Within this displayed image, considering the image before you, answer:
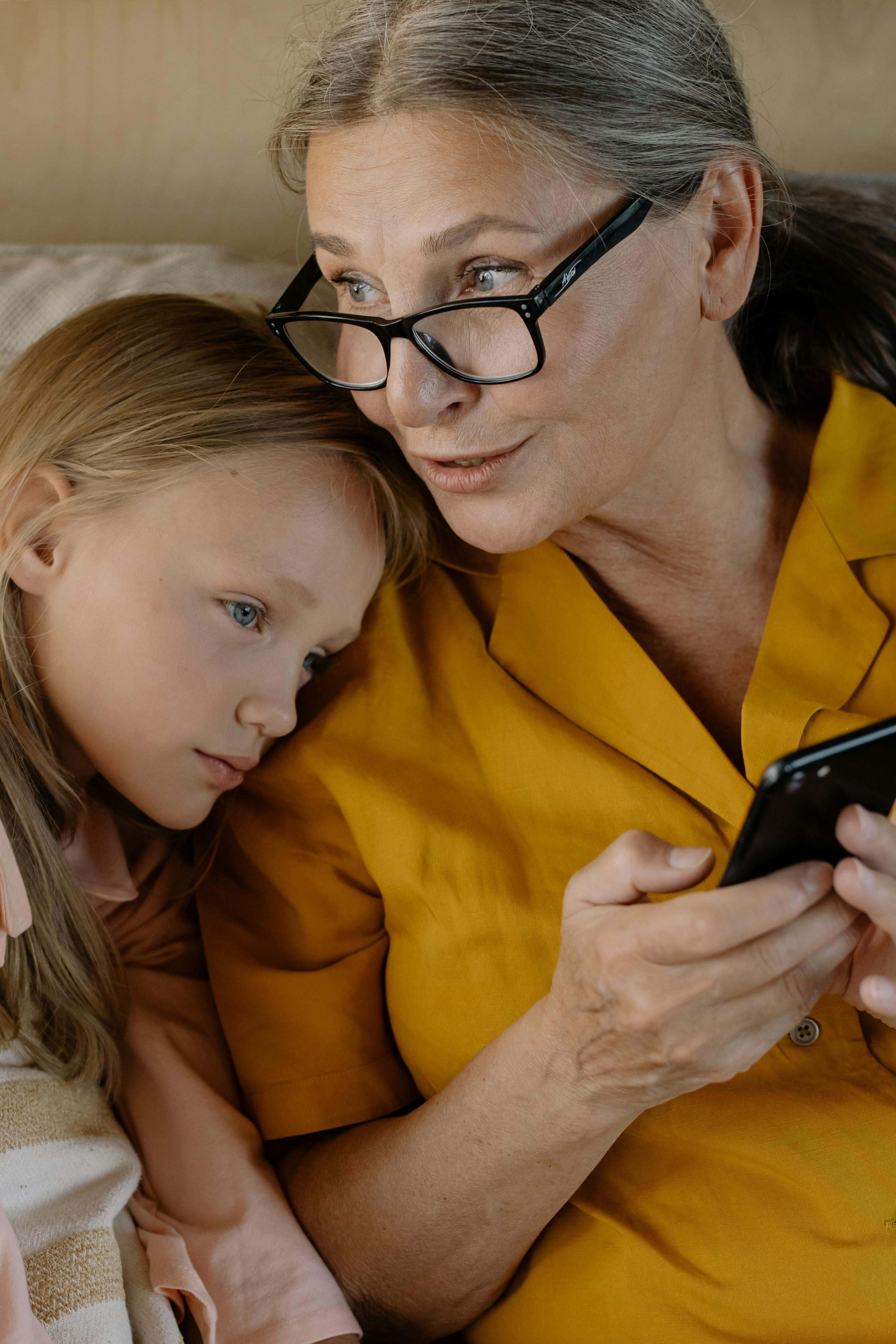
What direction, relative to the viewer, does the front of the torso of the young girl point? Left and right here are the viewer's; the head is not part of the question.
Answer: facing the viewer and to the right of the viewer

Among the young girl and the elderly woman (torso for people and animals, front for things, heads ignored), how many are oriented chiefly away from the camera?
0

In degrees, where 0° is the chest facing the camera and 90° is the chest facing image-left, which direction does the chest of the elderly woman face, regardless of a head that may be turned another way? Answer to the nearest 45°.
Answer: approximately 0°
